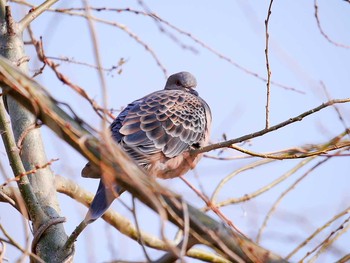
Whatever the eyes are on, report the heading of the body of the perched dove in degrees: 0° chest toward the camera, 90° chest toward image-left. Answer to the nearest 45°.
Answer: approximately 270°
